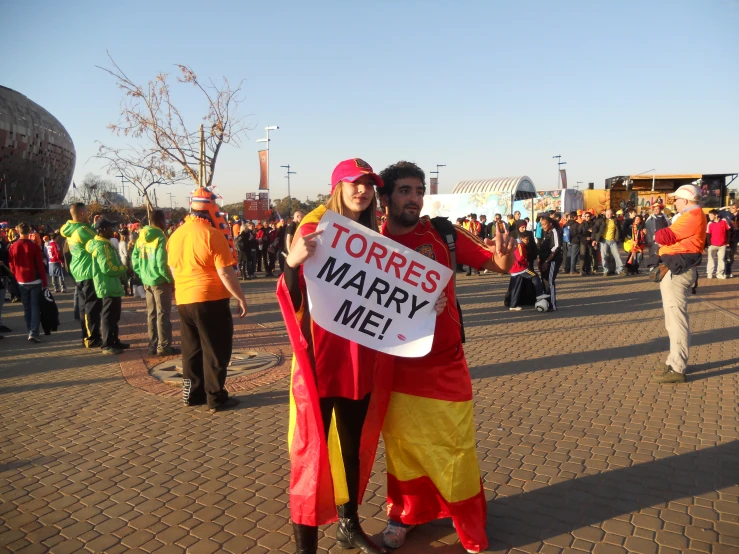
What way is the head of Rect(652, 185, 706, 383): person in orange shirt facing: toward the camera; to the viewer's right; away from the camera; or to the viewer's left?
to the viewer's left

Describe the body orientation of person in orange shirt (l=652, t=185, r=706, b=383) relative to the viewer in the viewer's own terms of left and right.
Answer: facing to the left of the viewer

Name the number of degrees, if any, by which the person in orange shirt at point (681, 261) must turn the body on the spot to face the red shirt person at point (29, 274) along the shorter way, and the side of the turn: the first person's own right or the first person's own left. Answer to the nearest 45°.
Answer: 0° — they already face them

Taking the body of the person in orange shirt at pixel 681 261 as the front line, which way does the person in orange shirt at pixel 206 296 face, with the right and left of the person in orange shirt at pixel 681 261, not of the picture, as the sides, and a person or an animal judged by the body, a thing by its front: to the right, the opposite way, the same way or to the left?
to the right

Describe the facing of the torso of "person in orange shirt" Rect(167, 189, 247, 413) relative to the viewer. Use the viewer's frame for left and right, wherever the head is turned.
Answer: facing away from the viewer and to the right of the viewer

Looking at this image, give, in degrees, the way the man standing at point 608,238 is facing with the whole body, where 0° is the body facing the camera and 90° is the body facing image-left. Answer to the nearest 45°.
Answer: approximately 0°

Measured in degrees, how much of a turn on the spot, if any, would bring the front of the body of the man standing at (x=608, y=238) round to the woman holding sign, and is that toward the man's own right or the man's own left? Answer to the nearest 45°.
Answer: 0° — they already face them

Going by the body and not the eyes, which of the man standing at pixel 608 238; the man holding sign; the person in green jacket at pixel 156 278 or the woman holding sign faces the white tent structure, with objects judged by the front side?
the person in green jacket

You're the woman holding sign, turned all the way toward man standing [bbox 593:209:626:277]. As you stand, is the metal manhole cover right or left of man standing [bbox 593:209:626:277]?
left
